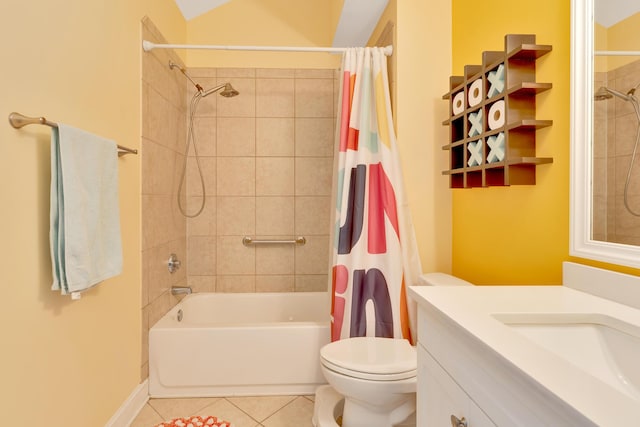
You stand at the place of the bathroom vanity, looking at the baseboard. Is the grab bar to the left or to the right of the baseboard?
right

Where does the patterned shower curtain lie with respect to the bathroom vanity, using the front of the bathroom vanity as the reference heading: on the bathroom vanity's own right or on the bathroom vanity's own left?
on the bathroom vanity's own right

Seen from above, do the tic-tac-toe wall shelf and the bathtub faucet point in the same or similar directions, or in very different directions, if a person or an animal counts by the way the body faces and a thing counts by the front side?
very different directions

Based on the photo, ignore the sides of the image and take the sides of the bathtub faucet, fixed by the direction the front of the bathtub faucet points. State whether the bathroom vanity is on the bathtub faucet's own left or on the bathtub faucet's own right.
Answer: on the bathtub faucet's own right

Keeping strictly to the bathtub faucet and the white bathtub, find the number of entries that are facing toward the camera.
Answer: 1

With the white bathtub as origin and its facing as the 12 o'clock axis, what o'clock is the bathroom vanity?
The bathroom vanity is roughly at 11 o'clock from the white bathtub.

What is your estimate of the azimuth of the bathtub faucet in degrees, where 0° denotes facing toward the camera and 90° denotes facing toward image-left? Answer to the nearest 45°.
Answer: approximately 270°

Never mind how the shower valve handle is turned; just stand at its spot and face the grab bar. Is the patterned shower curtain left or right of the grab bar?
right

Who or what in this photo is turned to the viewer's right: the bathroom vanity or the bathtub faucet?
the bathtub faucet

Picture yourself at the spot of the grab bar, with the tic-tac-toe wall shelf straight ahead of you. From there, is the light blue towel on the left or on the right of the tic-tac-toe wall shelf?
right

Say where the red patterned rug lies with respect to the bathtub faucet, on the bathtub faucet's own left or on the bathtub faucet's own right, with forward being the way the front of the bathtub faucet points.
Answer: on the bathtub faucet's own right
